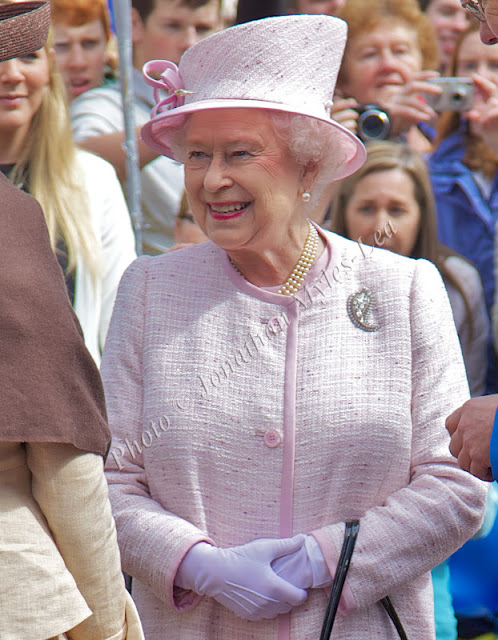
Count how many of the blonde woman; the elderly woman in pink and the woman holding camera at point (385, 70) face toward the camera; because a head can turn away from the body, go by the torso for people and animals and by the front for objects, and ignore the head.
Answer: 3

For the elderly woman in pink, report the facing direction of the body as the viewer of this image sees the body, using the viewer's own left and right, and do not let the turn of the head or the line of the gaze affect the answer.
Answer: facing the viewer

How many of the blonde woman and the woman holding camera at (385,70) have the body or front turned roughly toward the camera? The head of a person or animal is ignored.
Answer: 2

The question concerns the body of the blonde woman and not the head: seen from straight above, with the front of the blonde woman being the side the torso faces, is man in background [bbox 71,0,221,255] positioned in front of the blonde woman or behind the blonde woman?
behind

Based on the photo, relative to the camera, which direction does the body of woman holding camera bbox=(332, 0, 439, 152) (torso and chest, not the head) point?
toward the camera

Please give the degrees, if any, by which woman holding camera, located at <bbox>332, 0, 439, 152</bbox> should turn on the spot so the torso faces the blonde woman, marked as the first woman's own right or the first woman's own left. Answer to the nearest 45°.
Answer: approximately 45° to the first woman's own right

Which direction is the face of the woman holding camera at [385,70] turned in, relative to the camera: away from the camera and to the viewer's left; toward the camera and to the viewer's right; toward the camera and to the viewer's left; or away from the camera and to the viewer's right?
toward the camera and to the viewer's left

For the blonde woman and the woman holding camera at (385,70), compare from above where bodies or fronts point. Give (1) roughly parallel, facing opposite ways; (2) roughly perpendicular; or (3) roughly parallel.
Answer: roughly parallel

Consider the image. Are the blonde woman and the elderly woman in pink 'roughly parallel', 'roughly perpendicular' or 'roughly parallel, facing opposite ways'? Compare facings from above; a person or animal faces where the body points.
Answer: roughly parallel

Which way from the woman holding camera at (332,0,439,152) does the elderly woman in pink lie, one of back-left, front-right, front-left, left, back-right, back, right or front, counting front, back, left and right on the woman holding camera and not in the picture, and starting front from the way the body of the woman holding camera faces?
front

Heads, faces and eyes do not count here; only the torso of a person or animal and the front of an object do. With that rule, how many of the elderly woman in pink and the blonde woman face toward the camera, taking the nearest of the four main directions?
2
